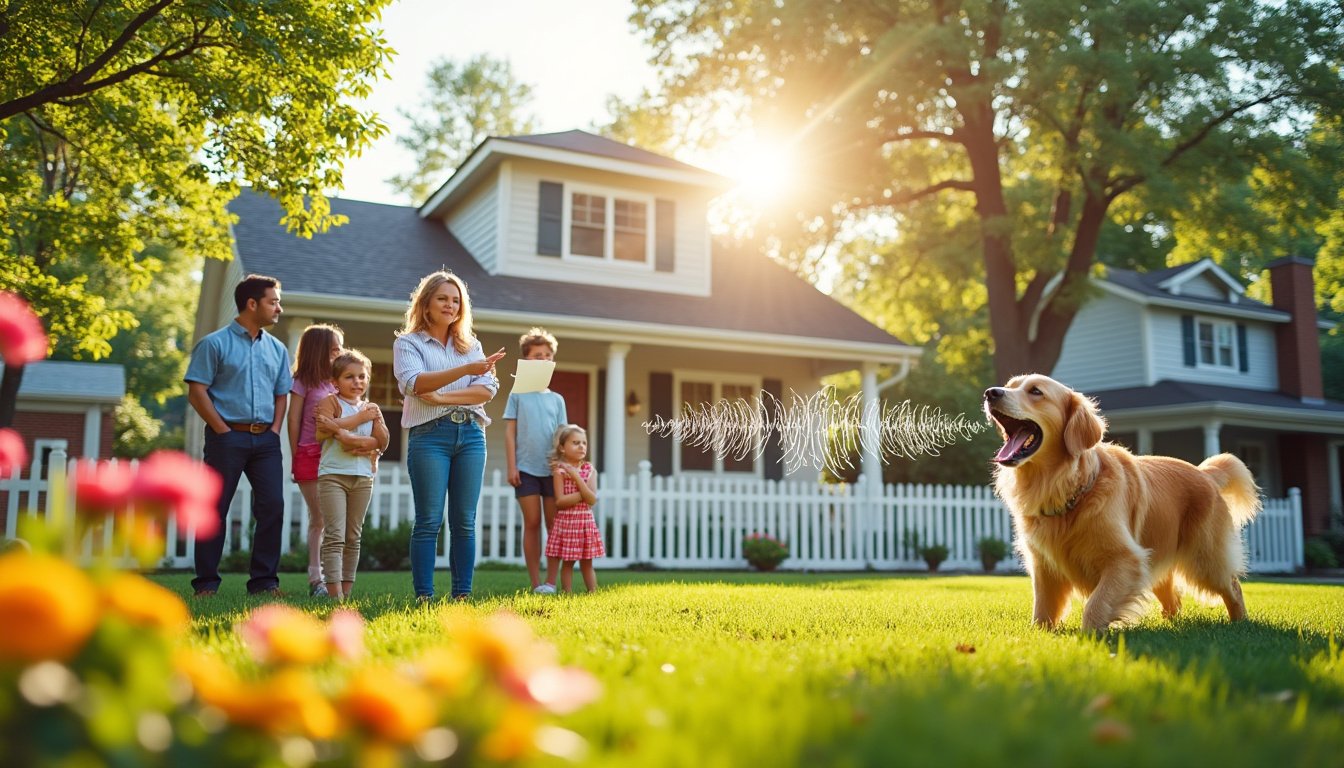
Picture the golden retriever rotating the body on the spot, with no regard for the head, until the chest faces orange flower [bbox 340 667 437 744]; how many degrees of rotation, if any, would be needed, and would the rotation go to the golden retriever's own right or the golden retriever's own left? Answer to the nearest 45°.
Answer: approximately 45° to the golden retriever's own left

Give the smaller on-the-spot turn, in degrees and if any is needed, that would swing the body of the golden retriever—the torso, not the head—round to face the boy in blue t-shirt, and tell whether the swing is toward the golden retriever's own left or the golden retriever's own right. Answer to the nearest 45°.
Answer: approximately 45° to the golden retriever's own right

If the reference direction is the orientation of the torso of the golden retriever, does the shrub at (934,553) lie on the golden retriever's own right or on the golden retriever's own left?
on the golden retriever's own right

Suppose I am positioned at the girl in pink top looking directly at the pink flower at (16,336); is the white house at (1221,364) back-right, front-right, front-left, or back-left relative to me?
back-left

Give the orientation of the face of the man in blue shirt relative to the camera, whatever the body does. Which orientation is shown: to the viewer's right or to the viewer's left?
to the viewer's right

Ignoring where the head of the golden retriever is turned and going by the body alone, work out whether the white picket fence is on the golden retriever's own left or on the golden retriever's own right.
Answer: on the golden retriever's own right
